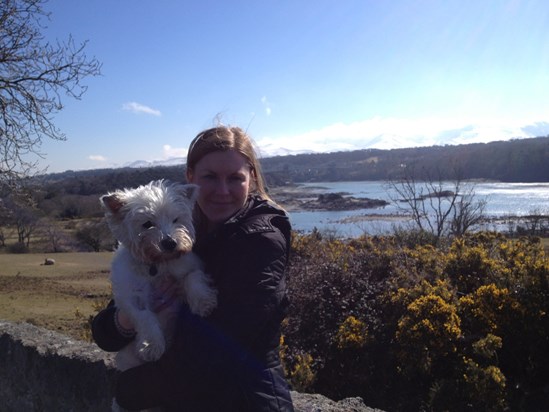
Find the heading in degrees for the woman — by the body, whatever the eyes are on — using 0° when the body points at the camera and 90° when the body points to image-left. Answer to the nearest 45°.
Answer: approximately 45°

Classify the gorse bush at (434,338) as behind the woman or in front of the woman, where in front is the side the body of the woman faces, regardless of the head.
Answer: behind

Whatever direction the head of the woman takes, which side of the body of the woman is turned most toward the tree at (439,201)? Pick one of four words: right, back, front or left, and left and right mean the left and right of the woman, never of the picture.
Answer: back

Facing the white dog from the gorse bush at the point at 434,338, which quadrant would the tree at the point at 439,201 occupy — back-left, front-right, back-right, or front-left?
back-right
